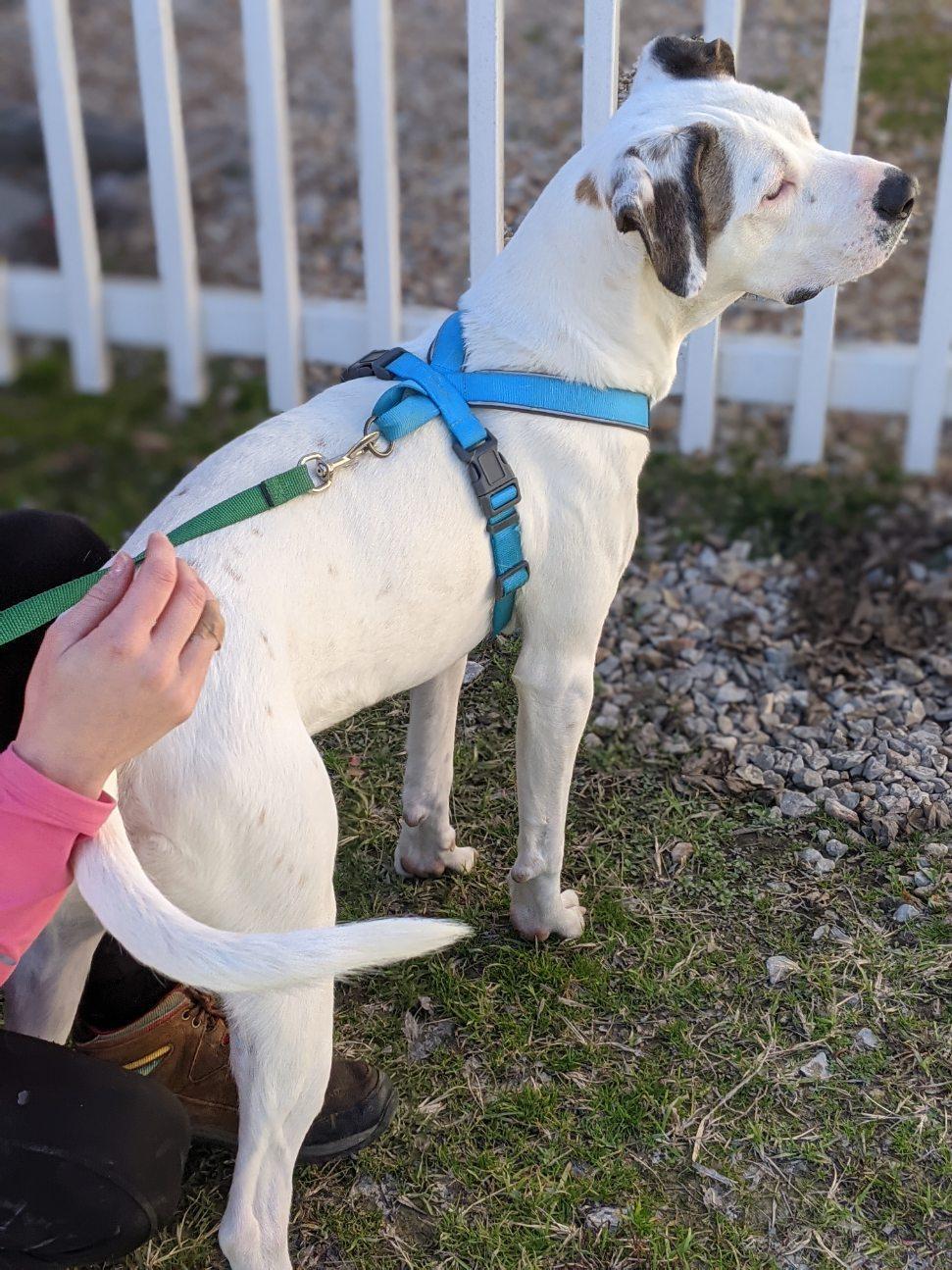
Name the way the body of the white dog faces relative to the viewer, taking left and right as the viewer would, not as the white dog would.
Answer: facing away from the viewer and to the right of the viewer

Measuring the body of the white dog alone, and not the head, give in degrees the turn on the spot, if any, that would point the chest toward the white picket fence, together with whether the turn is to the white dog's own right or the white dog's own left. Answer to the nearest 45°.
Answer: approximately 45° to the white dog's own left
